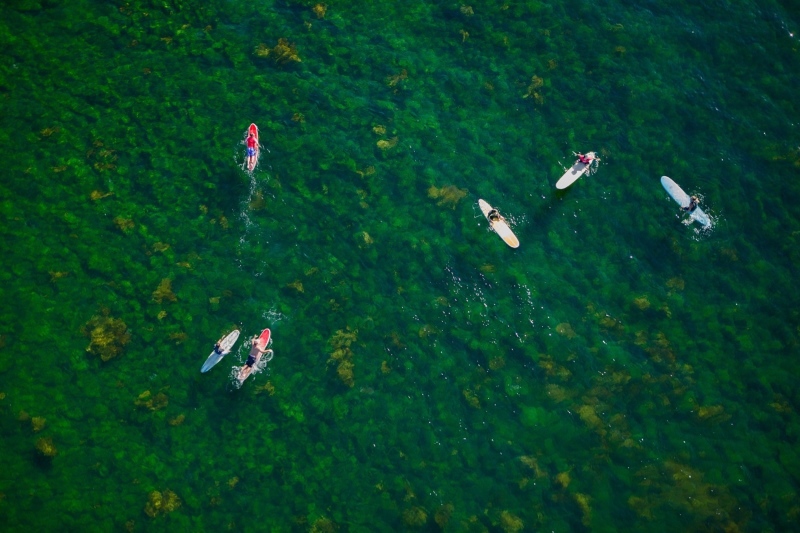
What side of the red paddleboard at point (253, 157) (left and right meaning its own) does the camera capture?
back

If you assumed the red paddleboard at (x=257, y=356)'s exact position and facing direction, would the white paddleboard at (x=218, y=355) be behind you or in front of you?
behind

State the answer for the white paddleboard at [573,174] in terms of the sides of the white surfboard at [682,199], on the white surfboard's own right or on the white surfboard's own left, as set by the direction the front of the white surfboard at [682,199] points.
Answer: on the white surfboard's own left

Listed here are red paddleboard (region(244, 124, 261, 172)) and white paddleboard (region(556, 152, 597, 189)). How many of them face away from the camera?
1

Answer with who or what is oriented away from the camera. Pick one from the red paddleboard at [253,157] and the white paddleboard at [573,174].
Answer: the red paddleboard

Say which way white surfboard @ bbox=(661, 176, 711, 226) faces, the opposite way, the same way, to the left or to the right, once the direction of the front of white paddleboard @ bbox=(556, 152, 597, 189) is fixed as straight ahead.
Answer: to the right

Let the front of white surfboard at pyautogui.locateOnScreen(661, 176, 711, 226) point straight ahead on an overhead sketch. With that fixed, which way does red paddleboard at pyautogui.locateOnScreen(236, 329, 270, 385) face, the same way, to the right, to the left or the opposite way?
to the right

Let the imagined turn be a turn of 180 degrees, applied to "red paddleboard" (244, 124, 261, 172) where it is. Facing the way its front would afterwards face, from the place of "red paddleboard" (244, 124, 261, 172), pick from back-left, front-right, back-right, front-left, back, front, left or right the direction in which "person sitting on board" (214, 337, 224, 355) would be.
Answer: front

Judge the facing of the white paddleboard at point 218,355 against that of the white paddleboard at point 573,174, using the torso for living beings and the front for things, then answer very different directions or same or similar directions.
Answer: very different directions

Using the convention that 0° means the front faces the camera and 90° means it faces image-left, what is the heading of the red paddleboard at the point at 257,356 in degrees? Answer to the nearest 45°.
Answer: approximately 225°

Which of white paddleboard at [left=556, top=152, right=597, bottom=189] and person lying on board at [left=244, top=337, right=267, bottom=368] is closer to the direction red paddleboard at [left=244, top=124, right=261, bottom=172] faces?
the white paddleboard

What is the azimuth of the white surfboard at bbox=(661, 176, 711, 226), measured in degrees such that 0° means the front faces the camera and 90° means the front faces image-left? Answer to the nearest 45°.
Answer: approximately 135°

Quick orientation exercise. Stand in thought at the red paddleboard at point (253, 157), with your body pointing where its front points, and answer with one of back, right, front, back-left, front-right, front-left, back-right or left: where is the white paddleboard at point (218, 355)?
back

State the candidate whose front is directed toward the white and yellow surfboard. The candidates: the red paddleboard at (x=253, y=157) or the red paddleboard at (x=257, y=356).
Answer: the red paddleboard at (x=257, y=356)

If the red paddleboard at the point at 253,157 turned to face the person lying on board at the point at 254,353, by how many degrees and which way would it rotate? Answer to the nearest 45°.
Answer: approximately 180°
